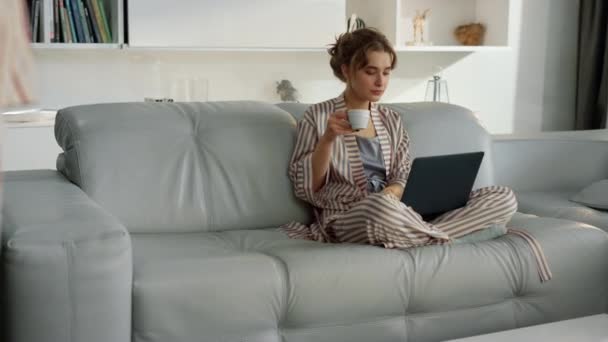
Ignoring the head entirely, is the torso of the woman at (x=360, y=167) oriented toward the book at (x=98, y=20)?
no

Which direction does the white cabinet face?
toward the camera

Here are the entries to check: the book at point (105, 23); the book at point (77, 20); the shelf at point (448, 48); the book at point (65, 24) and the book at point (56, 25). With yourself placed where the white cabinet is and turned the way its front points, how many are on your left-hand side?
1

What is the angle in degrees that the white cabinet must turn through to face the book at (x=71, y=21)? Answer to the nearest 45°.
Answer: approximately 90° to its right

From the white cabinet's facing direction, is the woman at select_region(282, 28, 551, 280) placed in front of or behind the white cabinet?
in front

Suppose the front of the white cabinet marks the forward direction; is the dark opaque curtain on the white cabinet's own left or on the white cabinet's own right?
on the white cabinet's own left

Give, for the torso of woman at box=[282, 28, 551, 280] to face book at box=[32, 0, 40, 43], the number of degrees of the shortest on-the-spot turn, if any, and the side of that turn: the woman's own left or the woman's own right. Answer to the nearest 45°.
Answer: approximately 180°

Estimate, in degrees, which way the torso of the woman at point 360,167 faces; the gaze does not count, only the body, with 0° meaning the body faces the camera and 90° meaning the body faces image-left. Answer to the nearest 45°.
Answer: approximately 315°

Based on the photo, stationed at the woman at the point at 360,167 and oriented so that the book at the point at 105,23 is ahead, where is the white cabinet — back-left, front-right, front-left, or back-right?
front-right

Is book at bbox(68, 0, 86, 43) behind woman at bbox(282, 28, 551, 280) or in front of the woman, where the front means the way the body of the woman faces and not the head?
behind

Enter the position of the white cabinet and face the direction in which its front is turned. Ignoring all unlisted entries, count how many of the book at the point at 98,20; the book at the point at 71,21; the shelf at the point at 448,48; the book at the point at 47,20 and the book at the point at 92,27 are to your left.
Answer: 1

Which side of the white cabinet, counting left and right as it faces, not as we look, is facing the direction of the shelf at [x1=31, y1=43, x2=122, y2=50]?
right

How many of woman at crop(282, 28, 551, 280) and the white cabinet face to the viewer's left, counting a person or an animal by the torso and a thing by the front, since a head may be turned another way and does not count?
0

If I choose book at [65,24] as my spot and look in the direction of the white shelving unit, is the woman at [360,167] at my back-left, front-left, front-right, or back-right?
front-right

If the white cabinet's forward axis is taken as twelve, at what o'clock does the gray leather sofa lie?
The gray leather sofa is roughly at 12 o'clock from the white cabinet.

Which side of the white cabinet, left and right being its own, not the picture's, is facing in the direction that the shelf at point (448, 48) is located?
left
